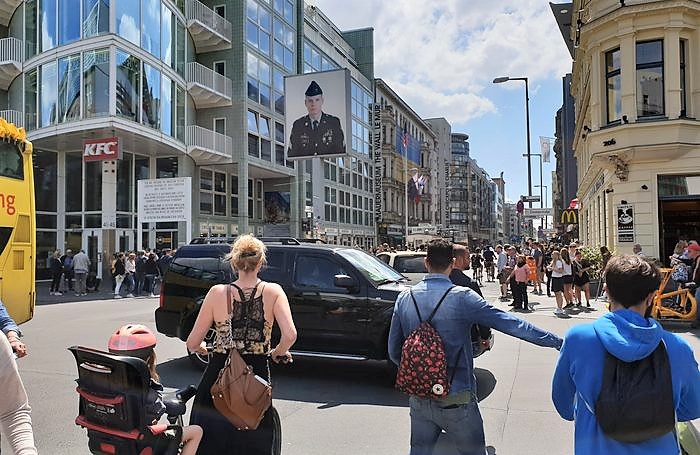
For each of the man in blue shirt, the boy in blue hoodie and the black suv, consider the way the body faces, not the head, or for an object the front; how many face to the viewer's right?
1

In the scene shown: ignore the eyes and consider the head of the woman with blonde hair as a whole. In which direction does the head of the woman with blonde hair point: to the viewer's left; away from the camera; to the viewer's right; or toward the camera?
away from the camera

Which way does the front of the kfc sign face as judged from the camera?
facing the viewer

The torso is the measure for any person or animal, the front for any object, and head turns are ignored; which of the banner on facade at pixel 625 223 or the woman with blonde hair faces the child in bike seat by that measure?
the banner on facade

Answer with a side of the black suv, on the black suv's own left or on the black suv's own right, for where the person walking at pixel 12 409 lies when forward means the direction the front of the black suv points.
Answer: on the black suv's own right

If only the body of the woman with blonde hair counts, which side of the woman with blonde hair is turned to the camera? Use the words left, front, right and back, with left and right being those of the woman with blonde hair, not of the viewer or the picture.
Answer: back

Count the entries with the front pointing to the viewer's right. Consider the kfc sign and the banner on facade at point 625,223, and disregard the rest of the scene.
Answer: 0

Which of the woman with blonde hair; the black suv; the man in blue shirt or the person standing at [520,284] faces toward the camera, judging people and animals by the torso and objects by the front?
the person standing

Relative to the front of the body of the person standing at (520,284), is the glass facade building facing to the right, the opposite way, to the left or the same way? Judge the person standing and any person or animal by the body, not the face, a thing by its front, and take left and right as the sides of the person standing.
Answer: to the left

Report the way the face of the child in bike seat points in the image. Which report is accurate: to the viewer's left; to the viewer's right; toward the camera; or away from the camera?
away from the camera

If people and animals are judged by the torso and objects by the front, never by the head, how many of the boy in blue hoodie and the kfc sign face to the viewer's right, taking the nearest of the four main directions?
0

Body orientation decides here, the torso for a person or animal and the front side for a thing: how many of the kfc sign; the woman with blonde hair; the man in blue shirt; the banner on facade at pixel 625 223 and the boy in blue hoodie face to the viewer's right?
0

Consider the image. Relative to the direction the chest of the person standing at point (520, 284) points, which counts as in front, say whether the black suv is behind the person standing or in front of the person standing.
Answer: in front

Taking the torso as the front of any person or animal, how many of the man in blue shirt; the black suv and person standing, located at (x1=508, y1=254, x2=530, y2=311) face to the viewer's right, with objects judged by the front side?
1

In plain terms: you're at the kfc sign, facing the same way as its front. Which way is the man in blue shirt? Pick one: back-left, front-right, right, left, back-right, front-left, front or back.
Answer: front

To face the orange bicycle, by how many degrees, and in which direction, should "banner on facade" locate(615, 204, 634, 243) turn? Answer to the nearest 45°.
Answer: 0° — it already faces it

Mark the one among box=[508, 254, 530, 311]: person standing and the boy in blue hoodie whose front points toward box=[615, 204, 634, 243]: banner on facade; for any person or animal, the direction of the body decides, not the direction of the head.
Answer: the boy in blue hoodie
